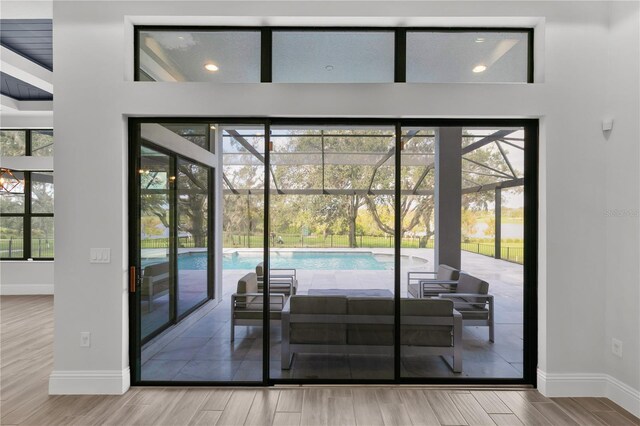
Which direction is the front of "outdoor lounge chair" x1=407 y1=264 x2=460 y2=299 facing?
to the viewer's left

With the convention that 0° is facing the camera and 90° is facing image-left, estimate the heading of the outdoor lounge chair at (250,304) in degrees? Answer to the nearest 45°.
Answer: approximately 270°

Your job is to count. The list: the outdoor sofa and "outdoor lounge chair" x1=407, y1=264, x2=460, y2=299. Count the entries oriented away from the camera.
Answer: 1

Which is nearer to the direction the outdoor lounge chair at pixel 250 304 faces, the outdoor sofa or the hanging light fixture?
the outdoor sofa

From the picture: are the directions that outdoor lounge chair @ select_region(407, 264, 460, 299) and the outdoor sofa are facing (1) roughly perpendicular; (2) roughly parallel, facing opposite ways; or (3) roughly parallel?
roughly perpendicular

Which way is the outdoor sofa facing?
away from the camera
